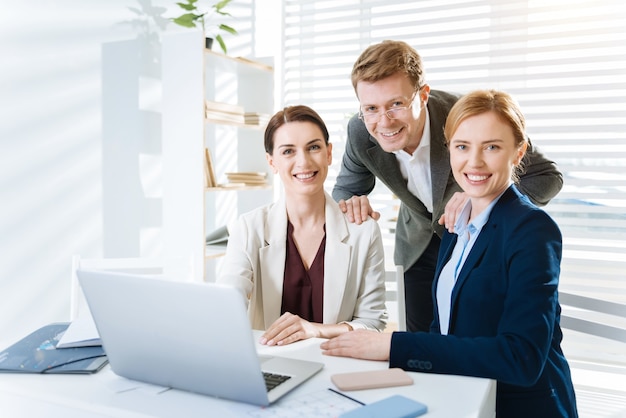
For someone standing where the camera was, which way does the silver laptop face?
facing away from the viewer and to the right of the viewer

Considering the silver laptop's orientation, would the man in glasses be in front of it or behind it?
in front

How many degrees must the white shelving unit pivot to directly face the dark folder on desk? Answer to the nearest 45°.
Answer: approximately 45° to its right

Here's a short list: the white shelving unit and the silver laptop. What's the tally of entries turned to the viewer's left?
0

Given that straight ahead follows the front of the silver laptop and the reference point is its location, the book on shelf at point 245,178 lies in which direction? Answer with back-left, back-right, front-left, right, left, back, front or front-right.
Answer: front-left

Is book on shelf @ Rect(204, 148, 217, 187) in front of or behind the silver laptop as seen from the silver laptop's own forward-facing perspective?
in front

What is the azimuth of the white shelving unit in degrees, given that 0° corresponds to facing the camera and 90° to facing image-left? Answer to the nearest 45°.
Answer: approximately 315°
